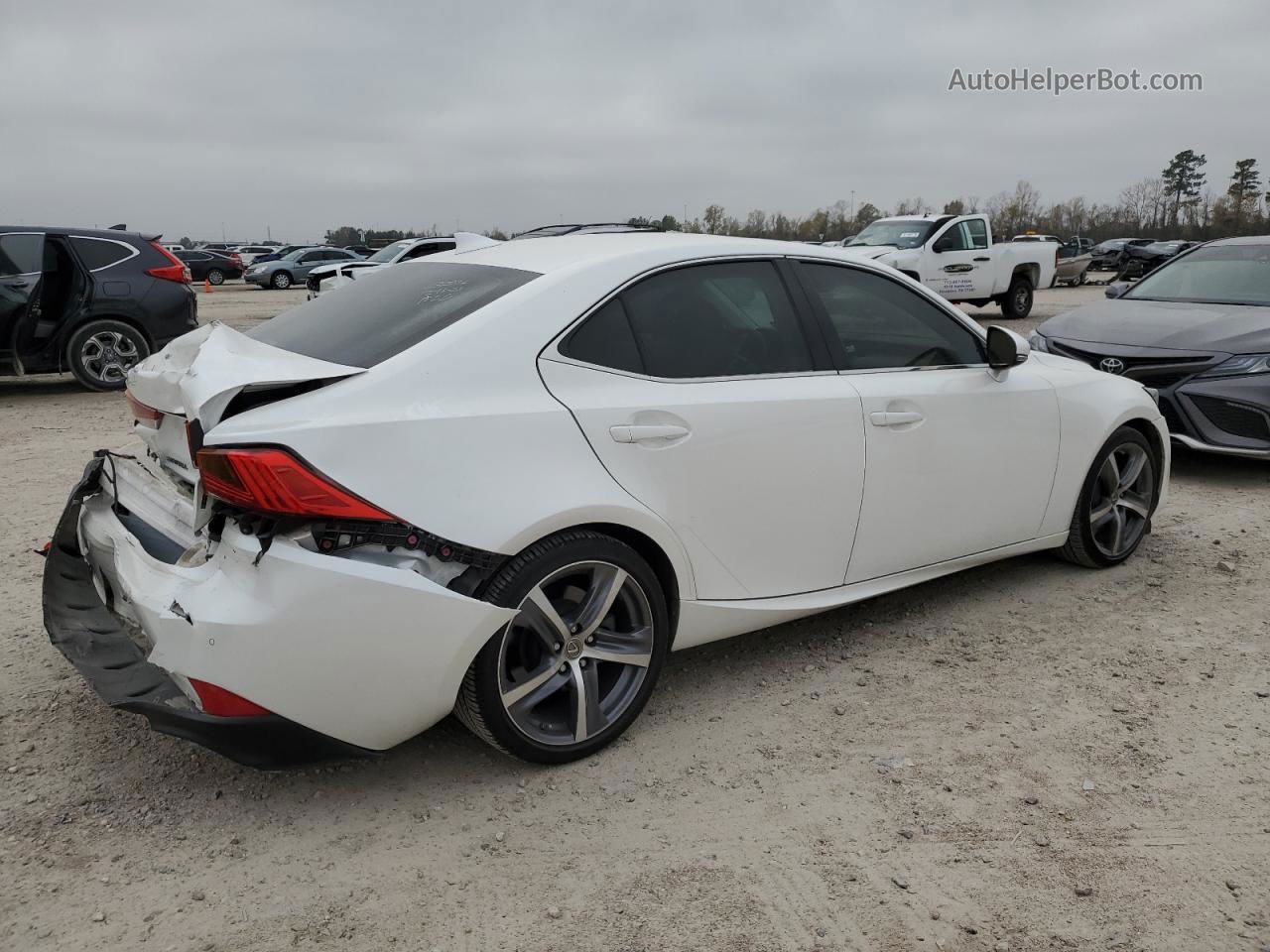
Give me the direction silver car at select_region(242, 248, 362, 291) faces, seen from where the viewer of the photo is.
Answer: facing the viewer and to the left of the viewer

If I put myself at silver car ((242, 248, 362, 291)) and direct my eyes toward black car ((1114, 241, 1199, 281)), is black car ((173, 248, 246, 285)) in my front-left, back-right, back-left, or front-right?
back-left

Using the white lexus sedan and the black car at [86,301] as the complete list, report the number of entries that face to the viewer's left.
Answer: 1

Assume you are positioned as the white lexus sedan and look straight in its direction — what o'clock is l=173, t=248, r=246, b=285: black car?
The black car is roughly at 10 o'clock from the white lexus sedan.

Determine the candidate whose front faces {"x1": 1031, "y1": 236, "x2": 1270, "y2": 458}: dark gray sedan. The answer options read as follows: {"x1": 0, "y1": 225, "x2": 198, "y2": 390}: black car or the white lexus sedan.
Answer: the white lexus sedan

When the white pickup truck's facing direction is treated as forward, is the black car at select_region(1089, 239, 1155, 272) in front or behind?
behind

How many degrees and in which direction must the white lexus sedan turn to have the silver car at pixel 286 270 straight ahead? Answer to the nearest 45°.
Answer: approximately 45° to its left

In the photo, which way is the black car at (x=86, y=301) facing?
to the viewer's left

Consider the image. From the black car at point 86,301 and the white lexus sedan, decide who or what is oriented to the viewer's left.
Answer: the black car

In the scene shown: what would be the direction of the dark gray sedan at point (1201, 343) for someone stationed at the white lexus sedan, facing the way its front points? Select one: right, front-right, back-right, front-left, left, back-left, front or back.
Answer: front

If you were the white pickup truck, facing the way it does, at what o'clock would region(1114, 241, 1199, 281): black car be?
The black car is roughly at 5 o'clock from the white pickup truck.

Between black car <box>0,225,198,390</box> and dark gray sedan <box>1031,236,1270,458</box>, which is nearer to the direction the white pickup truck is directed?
the black car

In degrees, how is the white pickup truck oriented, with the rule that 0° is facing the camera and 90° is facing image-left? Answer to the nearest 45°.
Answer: approximately 45°
